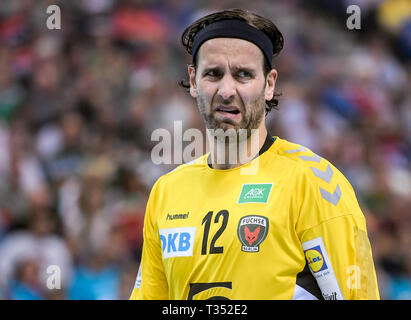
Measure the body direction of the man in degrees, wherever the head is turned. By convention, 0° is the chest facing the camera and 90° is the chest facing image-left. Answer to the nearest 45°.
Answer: approximately 45°
